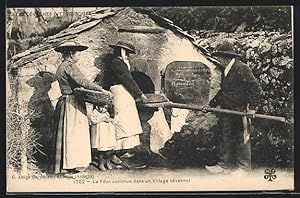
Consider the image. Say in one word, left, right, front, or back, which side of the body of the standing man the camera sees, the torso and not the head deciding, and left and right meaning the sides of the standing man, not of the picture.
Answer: left

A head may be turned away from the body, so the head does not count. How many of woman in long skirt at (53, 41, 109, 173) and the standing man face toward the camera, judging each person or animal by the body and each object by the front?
0

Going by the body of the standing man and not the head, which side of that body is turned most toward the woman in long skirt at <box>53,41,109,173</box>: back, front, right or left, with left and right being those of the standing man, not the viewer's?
front

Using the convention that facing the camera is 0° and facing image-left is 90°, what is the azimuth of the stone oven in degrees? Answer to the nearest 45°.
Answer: approximately 0°

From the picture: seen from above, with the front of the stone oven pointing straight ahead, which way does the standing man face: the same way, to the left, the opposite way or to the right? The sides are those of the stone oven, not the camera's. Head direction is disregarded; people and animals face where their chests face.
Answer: to the right

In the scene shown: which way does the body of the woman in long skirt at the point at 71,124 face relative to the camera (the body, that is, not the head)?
to the viewer's right

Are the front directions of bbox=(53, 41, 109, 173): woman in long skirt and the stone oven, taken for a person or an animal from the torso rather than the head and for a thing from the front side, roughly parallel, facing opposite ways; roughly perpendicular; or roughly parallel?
roughly perpendicular

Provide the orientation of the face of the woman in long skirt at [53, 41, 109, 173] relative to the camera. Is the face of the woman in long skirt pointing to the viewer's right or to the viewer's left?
to the viewer's right

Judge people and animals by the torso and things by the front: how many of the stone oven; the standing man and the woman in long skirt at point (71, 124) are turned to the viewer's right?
1

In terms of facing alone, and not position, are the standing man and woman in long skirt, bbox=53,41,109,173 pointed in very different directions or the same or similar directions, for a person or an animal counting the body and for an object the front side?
very different directions
